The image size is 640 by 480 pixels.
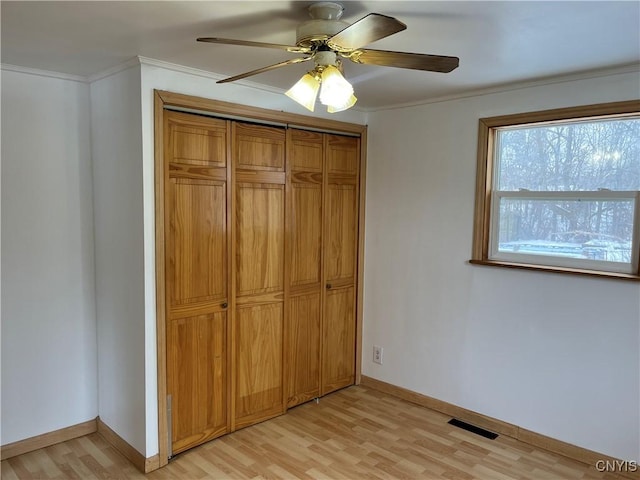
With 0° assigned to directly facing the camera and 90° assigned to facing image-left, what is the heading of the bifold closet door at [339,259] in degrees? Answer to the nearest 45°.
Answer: approximately 315°

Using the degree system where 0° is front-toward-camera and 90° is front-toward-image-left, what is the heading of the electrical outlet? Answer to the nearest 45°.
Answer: approximately 45°

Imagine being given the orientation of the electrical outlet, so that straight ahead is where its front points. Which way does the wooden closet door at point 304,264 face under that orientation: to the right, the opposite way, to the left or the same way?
to the left

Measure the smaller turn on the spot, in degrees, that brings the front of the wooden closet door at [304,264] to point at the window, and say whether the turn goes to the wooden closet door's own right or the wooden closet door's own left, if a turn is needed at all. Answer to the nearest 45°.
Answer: approximately 45° to the wooden closet door's own left

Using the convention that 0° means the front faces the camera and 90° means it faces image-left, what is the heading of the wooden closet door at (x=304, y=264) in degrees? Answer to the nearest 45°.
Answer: approximately 315°

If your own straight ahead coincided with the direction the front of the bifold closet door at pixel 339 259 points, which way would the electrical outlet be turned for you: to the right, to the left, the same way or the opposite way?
to the right
